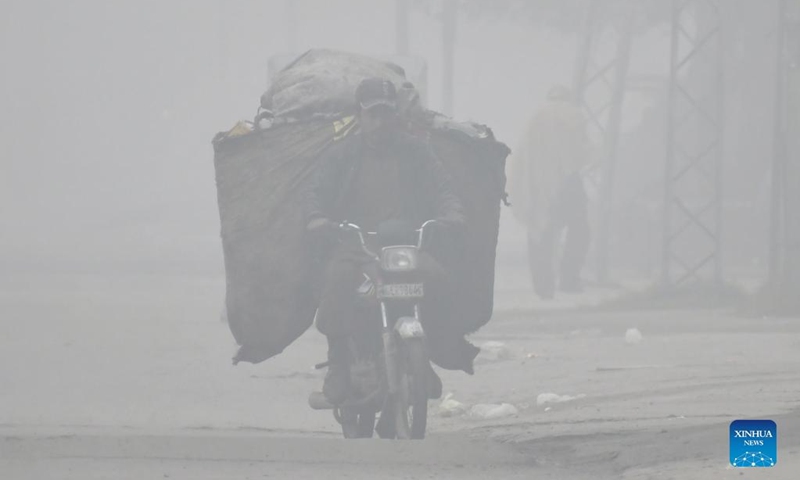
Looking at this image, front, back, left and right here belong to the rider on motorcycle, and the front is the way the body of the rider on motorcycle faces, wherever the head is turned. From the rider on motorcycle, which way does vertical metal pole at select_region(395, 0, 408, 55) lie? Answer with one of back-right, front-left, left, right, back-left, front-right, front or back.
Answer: back

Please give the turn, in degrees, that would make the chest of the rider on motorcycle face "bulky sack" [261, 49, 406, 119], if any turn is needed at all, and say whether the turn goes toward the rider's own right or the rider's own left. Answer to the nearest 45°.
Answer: approximately 180°

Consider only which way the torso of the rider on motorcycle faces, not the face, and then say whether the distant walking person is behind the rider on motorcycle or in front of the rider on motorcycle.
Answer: behind

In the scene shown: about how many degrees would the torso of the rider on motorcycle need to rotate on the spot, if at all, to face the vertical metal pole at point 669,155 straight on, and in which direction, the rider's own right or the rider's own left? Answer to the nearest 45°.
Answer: approximately 180°

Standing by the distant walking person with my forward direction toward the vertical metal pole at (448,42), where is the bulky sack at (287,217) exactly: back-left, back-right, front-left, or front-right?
back-left

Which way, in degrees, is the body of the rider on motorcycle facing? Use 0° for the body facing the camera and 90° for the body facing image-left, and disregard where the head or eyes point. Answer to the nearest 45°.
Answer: approximately 0°

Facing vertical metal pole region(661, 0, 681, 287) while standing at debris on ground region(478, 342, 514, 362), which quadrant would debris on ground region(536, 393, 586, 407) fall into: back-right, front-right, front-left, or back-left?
back-right

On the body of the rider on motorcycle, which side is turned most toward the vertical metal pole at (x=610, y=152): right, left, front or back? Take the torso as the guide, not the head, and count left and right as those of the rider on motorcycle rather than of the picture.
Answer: back
